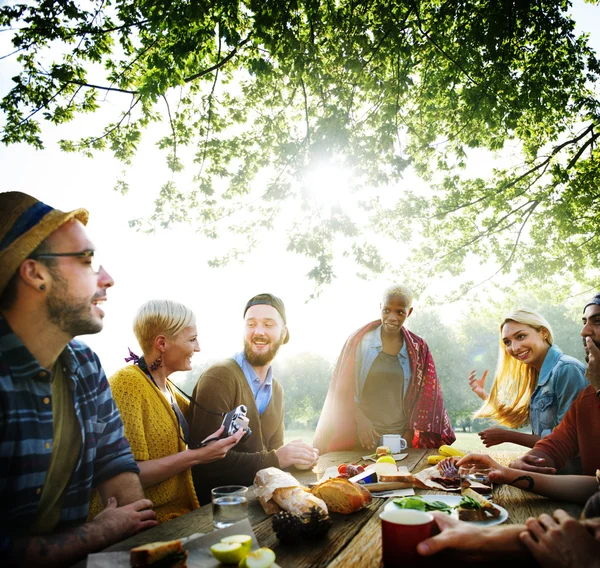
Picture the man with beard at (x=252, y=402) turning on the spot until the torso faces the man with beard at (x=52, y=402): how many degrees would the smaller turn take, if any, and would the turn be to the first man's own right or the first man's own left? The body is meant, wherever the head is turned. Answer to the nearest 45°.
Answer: approximately 90° to the first man's own right

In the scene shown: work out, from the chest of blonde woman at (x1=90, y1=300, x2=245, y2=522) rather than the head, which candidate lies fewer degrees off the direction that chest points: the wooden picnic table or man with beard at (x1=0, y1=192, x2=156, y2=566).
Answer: the wooden picnic table

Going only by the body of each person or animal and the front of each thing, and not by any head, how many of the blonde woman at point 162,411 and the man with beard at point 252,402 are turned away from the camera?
0

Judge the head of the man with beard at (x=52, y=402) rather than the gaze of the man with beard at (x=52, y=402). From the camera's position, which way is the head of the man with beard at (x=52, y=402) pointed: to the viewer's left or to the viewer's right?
to the viewer's right

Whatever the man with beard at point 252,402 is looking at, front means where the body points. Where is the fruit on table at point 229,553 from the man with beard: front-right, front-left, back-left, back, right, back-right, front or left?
front-right

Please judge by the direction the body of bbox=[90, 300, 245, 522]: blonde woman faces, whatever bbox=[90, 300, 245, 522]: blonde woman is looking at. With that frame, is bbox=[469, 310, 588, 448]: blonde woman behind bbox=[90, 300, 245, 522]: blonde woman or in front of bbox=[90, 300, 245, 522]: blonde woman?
in front

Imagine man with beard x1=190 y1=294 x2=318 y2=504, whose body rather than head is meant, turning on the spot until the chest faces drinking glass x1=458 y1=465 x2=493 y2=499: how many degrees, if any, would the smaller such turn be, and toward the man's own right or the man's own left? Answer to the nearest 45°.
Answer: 0° — they already face it

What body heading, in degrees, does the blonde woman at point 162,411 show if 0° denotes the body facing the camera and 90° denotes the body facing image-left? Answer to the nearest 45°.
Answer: approximately 270°

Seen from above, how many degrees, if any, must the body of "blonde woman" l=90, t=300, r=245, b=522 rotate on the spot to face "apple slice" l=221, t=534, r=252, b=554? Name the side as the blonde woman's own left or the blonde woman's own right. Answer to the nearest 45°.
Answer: approximately 90° to the blonde woman's own right

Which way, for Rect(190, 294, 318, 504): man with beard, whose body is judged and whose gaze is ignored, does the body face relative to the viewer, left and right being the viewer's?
facing the viewer and to the right of the viewer

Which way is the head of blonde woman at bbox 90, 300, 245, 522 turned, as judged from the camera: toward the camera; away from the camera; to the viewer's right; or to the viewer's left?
to the viewer's right
